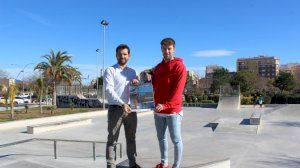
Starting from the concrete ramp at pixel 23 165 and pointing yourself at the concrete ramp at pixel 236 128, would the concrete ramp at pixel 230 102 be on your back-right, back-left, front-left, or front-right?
front-left

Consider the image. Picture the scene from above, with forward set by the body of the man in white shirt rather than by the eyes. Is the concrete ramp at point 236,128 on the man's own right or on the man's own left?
on the man's own left

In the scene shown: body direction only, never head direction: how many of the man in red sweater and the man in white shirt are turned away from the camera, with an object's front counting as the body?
0

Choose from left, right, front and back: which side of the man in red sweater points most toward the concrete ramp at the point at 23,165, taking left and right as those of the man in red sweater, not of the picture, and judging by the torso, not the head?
right

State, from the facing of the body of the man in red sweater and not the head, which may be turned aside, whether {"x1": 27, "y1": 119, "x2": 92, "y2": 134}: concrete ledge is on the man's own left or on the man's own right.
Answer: on the man's own right

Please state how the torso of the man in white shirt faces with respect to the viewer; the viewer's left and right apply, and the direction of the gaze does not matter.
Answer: facing the viewer and to the right of the viewer

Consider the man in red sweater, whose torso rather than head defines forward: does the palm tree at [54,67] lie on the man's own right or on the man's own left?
on the man's own right

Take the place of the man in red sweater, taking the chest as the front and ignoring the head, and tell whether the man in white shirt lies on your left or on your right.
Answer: on your right

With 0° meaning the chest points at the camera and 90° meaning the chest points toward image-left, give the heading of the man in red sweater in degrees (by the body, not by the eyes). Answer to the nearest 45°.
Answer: approximately 45°

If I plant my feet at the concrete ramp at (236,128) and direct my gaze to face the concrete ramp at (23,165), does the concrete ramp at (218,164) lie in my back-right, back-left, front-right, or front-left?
front-left
